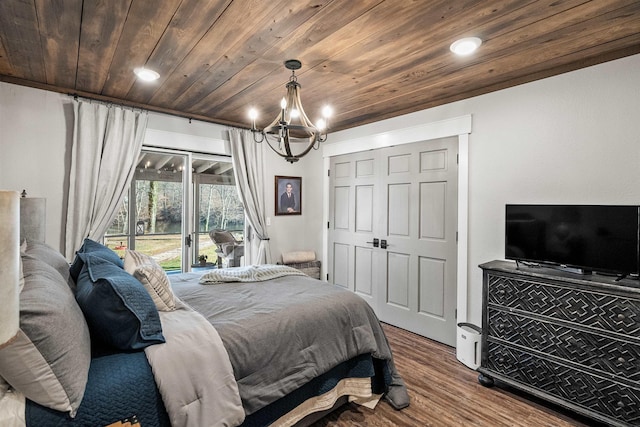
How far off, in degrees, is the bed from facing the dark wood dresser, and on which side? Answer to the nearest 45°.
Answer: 0° — it already faces it

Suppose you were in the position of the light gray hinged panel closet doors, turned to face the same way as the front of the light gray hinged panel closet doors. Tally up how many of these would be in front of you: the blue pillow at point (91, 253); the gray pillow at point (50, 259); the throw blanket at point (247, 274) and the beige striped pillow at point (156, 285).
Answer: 4

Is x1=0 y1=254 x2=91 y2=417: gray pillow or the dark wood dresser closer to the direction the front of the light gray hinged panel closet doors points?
the gray pillow

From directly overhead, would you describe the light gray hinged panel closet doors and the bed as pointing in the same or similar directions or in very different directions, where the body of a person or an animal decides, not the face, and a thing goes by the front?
very different directions

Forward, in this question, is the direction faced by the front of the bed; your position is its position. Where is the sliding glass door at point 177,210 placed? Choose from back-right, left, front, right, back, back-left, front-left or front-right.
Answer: left

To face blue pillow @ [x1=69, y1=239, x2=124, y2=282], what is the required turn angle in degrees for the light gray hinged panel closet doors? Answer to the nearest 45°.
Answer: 0° — it already faces it

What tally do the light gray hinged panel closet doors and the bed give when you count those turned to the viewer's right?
1

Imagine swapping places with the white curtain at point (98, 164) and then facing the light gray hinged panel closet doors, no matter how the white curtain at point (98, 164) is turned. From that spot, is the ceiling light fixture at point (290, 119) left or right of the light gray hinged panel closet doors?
right

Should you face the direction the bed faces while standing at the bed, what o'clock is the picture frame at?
The picture frame is roughly at 10 o'clock from the bed.

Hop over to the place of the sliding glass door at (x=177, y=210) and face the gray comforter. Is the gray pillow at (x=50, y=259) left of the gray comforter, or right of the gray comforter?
right

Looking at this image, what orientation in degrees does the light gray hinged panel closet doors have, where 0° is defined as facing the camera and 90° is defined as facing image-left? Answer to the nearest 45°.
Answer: approximately 45°

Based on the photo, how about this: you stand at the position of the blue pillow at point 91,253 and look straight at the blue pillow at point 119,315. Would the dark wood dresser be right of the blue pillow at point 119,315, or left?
left

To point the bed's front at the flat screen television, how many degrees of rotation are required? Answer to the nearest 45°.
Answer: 0° — it already faces it

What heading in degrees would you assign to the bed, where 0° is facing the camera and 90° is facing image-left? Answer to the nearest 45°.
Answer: approximately 270°
